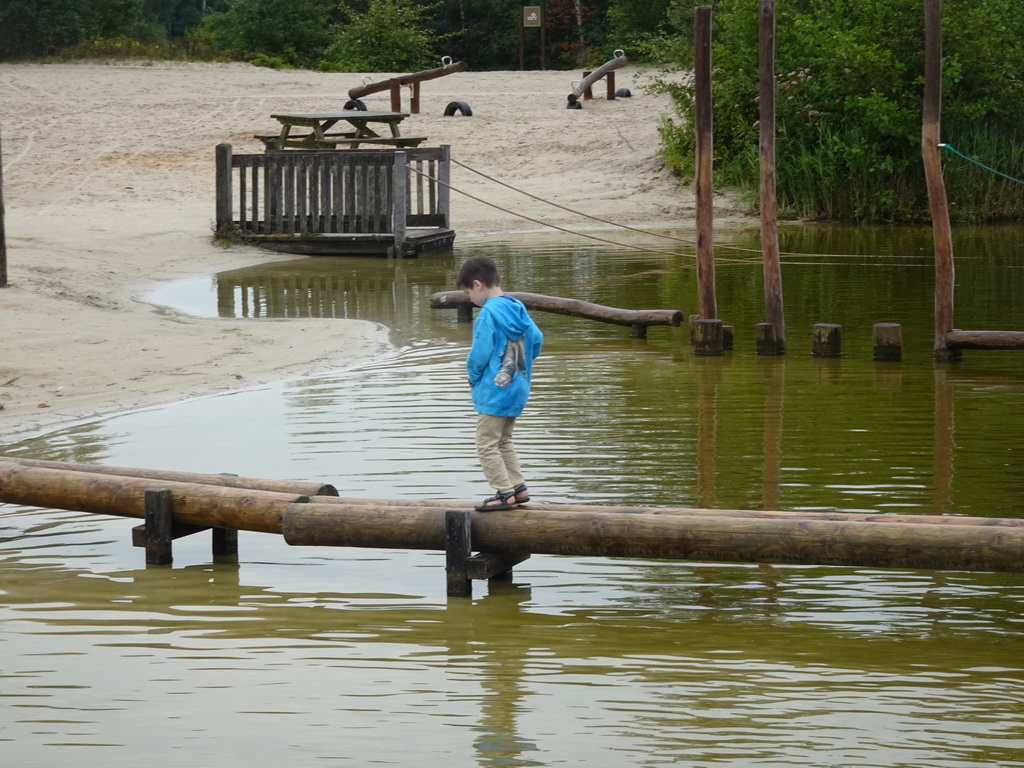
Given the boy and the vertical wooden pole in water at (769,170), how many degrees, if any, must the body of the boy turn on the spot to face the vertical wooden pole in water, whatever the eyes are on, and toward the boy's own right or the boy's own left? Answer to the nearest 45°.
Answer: approximately 45° to the boy's own right

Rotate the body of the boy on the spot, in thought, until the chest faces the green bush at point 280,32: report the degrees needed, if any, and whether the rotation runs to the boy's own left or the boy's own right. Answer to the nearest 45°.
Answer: approximately 45° to the boy's own right

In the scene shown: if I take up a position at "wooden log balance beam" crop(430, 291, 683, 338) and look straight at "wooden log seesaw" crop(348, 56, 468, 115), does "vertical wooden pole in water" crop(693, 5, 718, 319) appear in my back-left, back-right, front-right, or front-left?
back-right

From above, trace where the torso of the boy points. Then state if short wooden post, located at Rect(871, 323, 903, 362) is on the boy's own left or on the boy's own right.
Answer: on the boy's own right

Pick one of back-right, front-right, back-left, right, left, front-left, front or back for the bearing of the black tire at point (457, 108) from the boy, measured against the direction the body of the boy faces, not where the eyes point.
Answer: front-right

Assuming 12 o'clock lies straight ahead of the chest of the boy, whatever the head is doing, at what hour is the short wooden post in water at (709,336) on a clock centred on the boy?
The short wooden post in water is roughly at 2 o'clock from the boy.

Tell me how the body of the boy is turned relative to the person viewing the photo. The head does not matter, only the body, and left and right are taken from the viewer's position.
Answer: facing away from the viewer and to the left of the viewer
